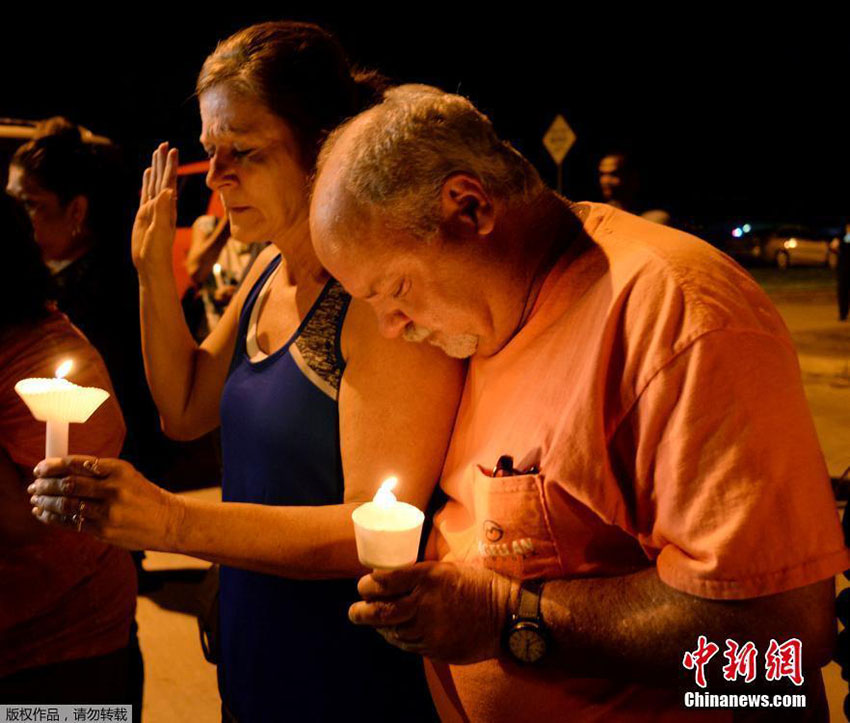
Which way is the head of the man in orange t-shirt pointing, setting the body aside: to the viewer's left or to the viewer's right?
to the viewer's left

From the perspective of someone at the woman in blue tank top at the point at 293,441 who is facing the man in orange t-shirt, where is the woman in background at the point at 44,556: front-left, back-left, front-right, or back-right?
back-right

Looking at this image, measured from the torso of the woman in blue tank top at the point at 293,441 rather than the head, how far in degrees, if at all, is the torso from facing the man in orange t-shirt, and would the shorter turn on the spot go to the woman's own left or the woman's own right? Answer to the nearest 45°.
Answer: approximately 90° to the woman's own left

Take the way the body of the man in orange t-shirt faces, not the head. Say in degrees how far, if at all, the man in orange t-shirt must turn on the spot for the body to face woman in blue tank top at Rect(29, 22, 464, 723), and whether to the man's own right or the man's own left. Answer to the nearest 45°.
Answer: approximately 90° to the man's own right

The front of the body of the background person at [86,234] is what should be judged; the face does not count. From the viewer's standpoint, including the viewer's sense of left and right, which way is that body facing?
facing to the left of the viewer
